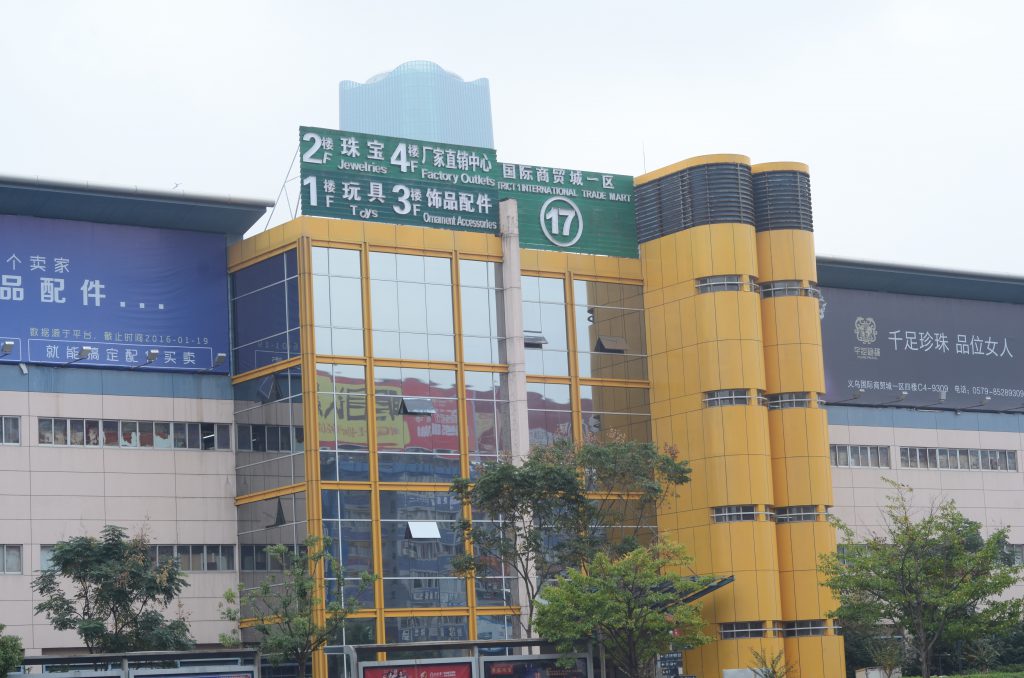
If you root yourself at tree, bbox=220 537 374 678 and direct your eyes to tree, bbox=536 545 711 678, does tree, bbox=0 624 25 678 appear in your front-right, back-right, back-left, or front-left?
back-right

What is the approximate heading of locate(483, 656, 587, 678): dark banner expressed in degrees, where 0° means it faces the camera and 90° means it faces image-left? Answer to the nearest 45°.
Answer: approximately 0°

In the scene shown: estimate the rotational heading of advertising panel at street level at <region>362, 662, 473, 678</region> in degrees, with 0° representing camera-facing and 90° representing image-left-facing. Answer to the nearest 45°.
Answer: approximately 0°

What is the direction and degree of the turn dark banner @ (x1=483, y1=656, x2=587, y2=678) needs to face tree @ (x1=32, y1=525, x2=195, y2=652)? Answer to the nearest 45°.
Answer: approximately 90° to its right

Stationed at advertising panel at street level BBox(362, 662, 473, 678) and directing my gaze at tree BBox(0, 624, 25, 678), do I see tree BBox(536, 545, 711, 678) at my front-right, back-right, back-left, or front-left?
back-right

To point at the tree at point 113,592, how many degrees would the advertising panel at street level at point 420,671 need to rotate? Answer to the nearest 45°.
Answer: approximately 135° to its right

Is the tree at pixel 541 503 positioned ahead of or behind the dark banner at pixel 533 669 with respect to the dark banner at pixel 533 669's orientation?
behind

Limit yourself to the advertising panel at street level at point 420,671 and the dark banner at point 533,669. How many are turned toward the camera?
2

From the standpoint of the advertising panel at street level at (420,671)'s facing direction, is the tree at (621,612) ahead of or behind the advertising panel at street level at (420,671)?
behind

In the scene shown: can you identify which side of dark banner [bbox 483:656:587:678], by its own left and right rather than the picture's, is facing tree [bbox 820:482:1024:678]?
left

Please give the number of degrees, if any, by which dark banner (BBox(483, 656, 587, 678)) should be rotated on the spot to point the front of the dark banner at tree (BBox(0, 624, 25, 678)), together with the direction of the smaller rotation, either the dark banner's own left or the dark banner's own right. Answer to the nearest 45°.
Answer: approximately 45° to the dark banner's own right

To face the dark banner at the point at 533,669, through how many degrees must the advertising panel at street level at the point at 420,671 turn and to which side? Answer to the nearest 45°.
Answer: approximately 135° to its left
